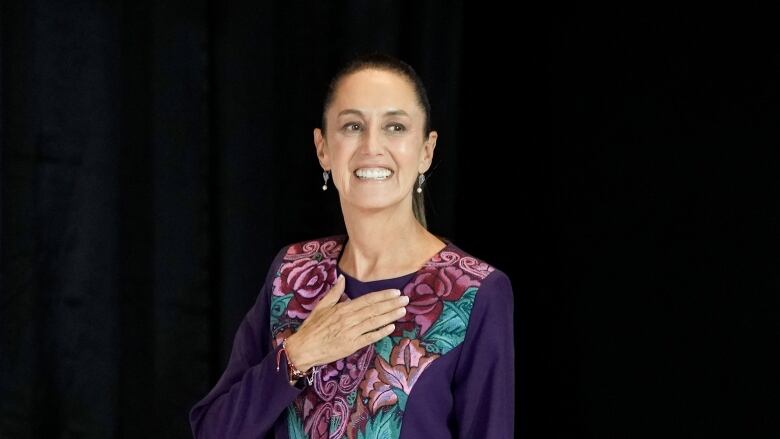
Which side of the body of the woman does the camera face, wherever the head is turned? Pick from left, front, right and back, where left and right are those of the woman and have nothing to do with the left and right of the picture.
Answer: front
